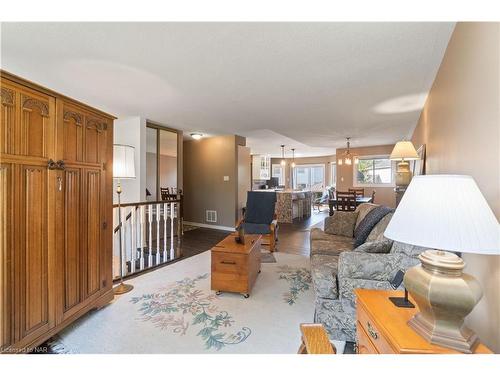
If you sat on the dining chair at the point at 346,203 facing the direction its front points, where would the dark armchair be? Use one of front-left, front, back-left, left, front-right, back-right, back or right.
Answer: back-left

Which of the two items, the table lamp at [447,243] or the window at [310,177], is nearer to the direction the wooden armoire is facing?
the table lamp

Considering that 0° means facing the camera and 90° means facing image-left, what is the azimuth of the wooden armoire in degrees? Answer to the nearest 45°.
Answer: approximately 315°

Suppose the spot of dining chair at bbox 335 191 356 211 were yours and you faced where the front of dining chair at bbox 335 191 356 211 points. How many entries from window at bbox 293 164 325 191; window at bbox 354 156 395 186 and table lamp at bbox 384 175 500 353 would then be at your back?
1

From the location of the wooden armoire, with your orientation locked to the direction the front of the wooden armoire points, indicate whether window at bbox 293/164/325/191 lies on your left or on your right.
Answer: on your left

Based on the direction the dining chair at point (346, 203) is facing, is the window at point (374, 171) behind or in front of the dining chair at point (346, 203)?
in front

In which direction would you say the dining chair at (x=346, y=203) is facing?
away from the camera

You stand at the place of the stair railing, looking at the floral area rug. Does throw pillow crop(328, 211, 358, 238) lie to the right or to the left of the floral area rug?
left

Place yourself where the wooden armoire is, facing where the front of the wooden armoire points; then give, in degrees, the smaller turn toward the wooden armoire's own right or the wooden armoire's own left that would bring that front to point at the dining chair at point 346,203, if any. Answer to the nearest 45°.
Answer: approximately 45° to the wooden armoire's own left

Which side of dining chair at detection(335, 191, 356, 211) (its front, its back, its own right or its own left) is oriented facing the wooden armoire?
back

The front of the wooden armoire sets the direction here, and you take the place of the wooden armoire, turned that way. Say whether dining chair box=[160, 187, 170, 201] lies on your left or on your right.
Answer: on your left

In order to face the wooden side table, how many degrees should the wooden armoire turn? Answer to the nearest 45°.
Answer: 0° — it already faces it

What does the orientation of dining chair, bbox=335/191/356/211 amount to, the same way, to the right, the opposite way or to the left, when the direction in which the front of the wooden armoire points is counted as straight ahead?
to the left

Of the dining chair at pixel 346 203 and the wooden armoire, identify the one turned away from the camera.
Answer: the dining chair

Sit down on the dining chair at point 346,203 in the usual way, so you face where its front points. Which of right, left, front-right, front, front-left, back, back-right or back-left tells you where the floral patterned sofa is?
back

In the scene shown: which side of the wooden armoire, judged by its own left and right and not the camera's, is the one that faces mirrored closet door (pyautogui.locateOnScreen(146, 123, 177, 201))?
left
